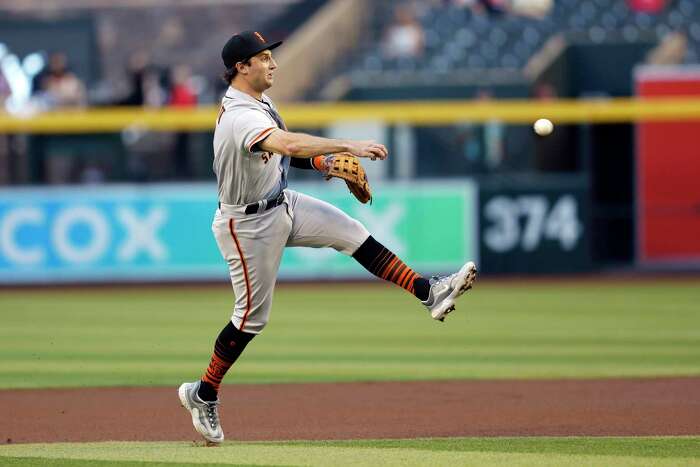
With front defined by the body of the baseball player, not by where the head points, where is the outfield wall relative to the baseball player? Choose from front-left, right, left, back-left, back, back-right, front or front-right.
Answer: left

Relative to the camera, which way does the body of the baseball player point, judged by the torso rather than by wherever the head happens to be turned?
to the viewer's right

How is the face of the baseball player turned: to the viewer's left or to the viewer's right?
to the viewer's right

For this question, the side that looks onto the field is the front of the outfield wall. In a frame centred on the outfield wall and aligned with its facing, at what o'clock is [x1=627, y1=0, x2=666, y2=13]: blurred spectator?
The blurred spectator is roughly at 8 o'clock from the outfield wall.

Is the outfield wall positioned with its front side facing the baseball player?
yes

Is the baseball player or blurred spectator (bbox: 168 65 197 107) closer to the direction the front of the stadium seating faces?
the baseball player
